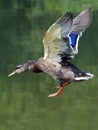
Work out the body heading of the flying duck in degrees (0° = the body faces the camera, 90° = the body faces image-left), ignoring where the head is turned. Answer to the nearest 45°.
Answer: approximately 90°
